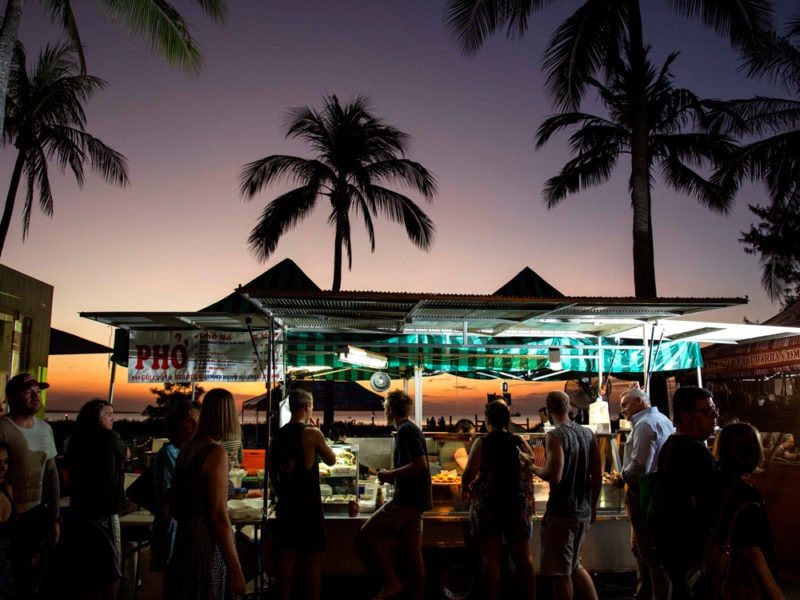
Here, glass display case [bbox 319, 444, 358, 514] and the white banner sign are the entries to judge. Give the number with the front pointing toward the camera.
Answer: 2

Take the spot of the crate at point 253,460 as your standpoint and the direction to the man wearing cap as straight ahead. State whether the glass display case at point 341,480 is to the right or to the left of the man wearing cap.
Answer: left

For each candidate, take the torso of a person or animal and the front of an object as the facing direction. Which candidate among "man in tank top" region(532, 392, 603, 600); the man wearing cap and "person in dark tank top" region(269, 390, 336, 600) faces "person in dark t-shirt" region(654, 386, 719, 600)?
the man wearing cap

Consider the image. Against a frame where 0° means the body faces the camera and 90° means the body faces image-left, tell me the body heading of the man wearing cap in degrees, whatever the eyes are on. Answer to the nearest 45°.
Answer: approximately 315°

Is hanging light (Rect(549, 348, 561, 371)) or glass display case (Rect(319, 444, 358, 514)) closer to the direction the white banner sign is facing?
the glass display case

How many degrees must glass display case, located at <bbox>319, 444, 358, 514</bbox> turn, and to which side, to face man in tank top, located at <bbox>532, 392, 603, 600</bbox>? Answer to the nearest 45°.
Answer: approximately 45° to its left

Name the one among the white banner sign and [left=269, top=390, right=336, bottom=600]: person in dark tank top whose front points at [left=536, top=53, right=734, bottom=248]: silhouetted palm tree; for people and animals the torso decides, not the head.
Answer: the person in dark tank top

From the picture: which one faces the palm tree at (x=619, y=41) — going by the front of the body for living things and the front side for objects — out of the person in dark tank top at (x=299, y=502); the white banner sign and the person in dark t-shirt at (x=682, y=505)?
the person in dark tank top at (x=299, y=502)

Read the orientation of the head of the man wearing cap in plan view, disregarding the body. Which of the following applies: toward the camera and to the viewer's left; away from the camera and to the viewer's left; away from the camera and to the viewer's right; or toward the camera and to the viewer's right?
toward the camera and to the viewer's right
